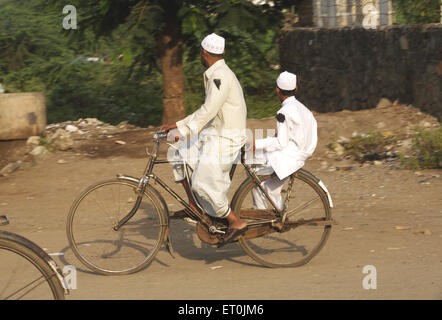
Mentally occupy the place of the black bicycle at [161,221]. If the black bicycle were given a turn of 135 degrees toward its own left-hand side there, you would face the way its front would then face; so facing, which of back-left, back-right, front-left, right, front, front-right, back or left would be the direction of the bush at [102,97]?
back-left

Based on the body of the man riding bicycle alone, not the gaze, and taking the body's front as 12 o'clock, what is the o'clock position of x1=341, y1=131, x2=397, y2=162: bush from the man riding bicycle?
The bush is roughly at 4 o'clock from the man riding bicycle.

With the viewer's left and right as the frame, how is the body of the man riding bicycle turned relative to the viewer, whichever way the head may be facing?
facing to the left of the viewer

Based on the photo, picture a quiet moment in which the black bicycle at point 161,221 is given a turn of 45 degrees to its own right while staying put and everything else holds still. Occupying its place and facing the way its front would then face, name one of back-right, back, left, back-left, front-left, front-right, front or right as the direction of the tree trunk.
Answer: front-right

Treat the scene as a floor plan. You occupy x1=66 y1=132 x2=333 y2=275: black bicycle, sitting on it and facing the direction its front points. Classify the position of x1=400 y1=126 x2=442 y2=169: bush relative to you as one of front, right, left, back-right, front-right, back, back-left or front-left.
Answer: back-right

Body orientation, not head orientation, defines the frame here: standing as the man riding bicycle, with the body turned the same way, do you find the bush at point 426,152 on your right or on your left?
on your right

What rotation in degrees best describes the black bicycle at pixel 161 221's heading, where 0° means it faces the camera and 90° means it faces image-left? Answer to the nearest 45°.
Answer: approximately 90°

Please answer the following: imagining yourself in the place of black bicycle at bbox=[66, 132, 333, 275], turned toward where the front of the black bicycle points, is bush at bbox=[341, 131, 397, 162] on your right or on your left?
on your right

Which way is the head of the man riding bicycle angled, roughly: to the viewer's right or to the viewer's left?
to the viewer's left

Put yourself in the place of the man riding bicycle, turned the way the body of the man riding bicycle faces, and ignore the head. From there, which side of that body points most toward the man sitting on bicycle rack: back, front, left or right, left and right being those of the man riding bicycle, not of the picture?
back
